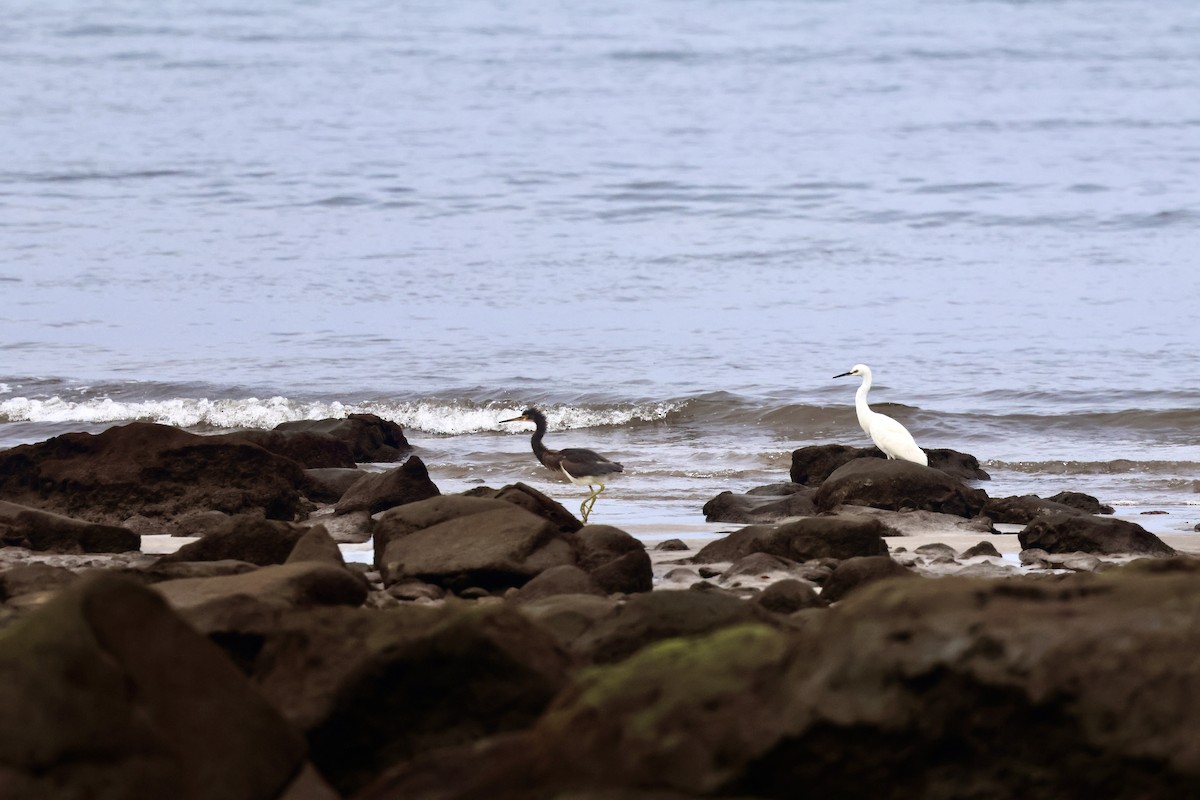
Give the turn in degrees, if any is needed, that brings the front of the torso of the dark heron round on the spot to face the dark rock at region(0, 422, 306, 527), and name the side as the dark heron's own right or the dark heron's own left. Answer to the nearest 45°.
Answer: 0° — it already faces it

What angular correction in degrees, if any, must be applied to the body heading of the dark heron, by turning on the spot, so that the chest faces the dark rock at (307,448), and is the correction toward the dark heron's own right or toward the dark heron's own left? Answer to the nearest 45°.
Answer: approximately 45° to the dark heron's own right

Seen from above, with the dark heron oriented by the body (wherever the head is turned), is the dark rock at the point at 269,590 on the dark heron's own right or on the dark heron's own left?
on the dark heron's own left

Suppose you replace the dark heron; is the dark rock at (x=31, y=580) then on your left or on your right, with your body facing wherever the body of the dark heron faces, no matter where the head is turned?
on your left

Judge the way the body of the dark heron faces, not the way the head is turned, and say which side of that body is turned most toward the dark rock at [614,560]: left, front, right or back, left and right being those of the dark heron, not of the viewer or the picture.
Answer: left

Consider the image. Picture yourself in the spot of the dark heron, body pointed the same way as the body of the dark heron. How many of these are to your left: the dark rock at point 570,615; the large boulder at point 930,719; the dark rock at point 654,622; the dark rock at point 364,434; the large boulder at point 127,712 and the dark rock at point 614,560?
5

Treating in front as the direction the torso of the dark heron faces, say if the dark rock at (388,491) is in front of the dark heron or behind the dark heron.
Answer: in front

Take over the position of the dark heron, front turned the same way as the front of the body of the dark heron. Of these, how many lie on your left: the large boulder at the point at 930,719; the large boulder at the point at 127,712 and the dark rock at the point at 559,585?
3

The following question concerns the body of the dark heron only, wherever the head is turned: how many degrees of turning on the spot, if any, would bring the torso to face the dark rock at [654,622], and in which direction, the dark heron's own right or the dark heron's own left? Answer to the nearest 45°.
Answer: approximately 90° to the dark heron's own left

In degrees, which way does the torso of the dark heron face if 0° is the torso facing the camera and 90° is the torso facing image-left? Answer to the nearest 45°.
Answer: approximately 90°

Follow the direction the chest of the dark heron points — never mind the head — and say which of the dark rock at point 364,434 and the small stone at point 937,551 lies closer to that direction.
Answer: the dark rock

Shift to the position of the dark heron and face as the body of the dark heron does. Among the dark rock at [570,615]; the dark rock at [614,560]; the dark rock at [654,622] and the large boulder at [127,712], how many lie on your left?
4

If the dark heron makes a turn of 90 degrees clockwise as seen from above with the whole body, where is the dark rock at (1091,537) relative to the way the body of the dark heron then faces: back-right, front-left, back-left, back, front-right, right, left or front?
back-right

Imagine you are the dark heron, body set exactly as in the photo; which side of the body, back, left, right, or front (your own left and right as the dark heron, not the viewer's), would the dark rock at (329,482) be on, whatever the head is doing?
front

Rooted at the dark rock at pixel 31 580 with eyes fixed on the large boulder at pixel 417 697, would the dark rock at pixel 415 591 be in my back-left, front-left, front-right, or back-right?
front-left

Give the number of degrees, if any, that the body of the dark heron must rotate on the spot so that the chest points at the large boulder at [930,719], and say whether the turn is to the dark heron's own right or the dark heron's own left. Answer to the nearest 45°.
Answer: approximately 90° to the dark heron's own left
